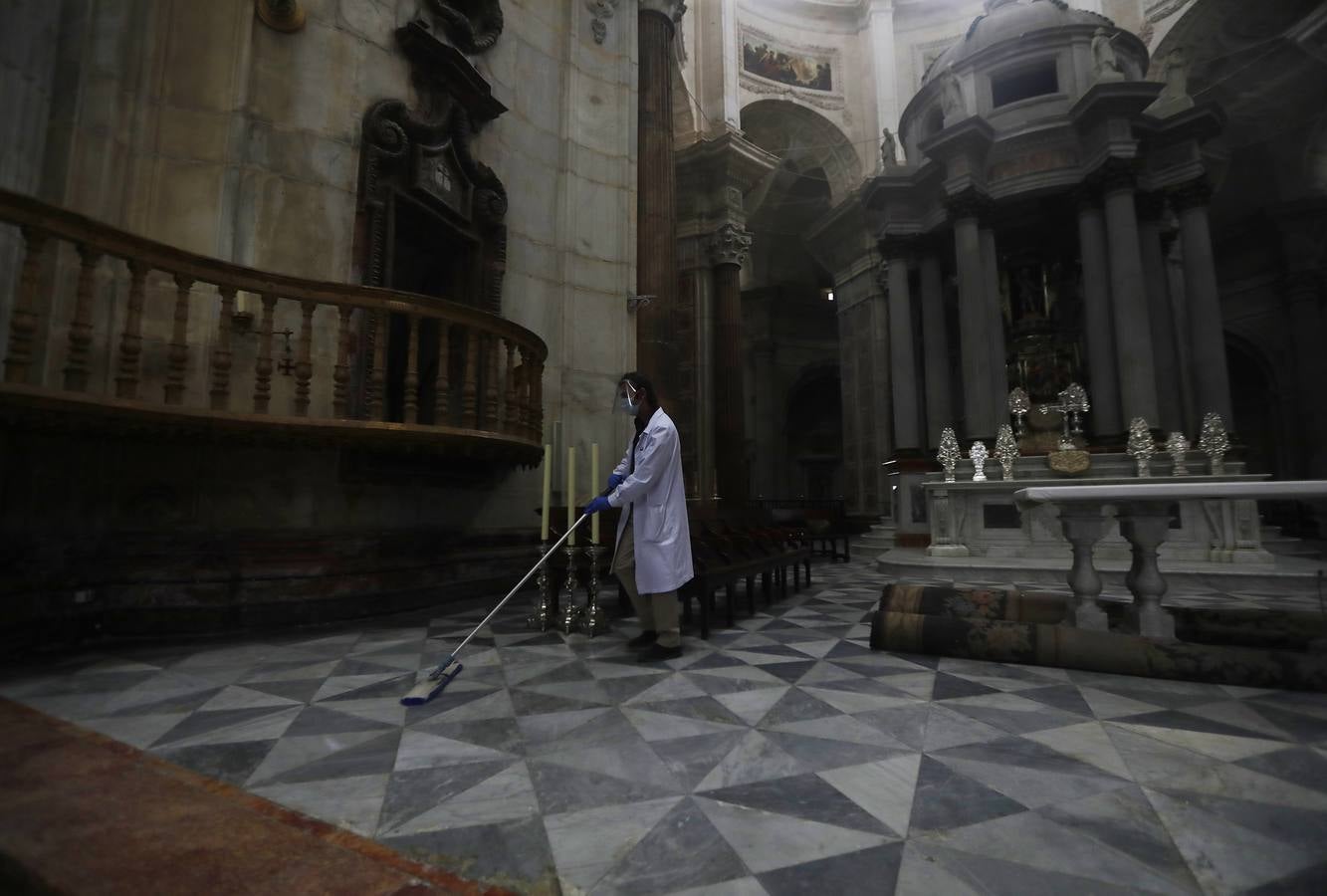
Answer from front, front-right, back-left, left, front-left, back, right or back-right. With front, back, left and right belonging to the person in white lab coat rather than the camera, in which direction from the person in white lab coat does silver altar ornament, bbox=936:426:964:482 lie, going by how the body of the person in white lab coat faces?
back-right

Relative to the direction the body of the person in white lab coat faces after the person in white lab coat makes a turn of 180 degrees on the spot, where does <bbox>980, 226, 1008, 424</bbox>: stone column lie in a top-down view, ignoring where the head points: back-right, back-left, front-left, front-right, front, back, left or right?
front-left

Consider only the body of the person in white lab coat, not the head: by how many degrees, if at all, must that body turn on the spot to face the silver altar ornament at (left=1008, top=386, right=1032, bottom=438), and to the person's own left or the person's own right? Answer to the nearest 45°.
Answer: approximately 135° to the person's own right

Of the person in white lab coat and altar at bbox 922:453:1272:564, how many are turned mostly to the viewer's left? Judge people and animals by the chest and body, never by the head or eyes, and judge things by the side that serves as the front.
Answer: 1

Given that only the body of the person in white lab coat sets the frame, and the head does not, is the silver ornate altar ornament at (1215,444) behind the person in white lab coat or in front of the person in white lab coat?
behind

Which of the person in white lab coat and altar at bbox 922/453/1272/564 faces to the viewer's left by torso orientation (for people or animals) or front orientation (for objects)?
the person in white lab coat

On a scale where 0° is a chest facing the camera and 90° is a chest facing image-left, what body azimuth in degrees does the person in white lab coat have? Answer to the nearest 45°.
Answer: approximately 90°

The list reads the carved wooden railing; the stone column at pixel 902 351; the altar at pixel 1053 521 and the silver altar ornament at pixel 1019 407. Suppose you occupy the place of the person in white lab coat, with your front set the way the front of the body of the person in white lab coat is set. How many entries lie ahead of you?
1

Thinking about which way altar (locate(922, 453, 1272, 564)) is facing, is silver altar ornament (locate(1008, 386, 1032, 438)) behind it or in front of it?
behind
